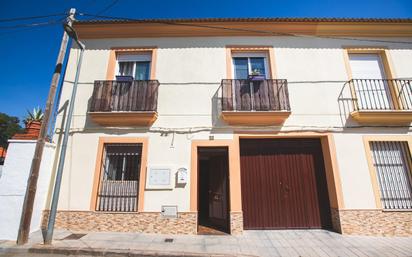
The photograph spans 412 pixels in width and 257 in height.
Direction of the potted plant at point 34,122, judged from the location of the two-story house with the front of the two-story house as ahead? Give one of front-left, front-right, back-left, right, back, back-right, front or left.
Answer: right

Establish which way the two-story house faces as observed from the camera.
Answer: facing the viewer

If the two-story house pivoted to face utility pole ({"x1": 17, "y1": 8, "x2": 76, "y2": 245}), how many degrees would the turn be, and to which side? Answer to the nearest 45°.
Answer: approximately 90° to its right
